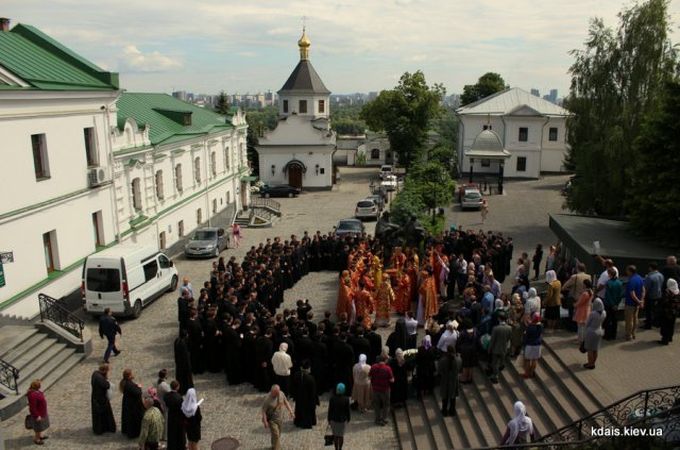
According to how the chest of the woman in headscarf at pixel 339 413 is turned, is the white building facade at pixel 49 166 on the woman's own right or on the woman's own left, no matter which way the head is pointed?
on the woman's own left

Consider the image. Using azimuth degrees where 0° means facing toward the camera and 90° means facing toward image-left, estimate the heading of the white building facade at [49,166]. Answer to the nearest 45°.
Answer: approximately 315°

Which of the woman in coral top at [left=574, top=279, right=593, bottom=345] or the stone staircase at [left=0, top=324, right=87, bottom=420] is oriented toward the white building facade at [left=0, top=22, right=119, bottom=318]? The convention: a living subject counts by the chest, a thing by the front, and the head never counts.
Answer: the woman in coral top

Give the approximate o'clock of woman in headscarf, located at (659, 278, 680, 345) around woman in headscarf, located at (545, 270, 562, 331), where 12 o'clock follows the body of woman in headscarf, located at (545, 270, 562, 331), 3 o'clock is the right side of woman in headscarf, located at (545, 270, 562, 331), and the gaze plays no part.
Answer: woman in headscarf, located at (659, 278, 680, 345) is roughly at 5 o'clock from woman in headscarf, located at (545, 270, 562, 331).

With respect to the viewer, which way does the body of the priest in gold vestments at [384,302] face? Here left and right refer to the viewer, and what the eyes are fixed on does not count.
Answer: facing away from the viewer

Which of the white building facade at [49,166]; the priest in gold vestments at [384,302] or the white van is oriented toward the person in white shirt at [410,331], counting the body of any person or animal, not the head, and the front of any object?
the white building facade

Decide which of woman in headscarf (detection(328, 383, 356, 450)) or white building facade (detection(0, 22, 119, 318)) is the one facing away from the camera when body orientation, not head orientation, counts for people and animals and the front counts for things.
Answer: the woman in headscarf

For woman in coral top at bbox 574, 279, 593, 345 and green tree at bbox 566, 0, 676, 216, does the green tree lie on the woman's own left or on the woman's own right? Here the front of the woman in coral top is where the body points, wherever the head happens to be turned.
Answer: on the woman's own right

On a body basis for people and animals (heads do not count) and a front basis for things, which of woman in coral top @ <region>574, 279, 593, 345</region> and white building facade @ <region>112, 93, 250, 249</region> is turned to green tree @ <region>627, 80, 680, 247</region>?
the white building facade

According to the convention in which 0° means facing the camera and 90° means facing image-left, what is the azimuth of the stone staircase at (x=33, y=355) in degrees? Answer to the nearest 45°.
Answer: approximately 315°

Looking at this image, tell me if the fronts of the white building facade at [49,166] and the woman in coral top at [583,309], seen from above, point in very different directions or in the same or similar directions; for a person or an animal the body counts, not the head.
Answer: very different directions

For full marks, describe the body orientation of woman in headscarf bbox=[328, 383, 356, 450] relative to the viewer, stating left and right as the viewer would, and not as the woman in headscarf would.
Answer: facing away from the viewer
